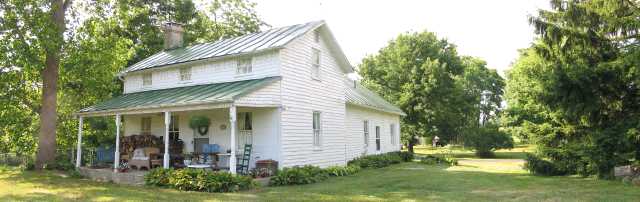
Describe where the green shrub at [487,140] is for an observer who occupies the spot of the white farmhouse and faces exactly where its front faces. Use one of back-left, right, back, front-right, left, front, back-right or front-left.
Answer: back

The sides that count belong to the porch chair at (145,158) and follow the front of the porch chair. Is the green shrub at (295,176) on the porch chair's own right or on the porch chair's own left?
on the porch chair's own left

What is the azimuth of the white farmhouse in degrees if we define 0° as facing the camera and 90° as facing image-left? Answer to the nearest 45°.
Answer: approximately 45°

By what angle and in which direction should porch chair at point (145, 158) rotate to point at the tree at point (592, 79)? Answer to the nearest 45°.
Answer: approximately 90° to its left

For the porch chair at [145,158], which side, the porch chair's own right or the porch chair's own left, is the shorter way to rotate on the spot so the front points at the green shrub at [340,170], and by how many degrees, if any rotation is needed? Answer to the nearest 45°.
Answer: approximately 135° to the porch chair's own left

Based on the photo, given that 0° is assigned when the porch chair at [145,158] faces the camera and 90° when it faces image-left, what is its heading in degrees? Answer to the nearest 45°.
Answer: approximately 45°

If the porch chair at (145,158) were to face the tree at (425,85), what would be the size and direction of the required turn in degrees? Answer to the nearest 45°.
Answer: approximately 180°

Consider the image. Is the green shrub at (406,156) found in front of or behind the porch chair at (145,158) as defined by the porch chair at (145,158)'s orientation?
behind

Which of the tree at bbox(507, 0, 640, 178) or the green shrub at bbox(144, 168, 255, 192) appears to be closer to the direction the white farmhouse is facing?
the green shrub

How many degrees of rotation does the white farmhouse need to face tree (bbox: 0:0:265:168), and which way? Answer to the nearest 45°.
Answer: approximately 90° to its right
